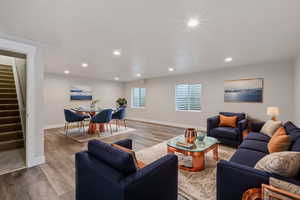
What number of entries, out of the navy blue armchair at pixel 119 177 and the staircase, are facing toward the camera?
1

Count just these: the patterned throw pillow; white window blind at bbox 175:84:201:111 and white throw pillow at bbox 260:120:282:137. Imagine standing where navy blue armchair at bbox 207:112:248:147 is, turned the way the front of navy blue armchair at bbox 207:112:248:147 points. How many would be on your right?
1

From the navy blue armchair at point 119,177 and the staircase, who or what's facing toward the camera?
the staircase

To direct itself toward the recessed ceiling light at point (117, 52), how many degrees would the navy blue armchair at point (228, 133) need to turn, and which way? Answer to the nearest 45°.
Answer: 0° — it already faces it

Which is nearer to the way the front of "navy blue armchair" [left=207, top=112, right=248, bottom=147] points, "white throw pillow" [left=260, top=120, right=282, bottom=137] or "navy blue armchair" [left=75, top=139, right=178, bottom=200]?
the navy blue armchair

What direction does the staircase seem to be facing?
toward the camera

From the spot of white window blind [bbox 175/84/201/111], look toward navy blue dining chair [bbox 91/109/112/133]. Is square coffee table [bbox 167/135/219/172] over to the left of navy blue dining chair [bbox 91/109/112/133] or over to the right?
left

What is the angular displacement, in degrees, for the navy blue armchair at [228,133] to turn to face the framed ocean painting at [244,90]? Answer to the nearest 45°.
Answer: approximately 135° to its right

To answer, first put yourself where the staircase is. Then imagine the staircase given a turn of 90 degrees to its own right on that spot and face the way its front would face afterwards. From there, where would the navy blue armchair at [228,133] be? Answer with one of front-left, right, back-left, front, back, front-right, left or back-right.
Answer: back-left

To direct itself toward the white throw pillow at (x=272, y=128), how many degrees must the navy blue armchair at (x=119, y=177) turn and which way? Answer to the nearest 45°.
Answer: approximately 45° to its right

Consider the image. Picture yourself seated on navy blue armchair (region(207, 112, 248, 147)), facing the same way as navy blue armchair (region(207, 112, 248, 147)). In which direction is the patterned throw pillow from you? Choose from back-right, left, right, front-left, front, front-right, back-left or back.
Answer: front-left

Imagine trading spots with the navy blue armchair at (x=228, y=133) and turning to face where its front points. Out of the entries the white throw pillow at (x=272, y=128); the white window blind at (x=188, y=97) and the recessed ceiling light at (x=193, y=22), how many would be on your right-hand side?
1

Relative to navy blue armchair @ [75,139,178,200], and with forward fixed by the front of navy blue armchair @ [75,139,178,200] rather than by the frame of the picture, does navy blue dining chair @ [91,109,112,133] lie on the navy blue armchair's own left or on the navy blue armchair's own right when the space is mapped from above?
on the navy blue armchair's own left

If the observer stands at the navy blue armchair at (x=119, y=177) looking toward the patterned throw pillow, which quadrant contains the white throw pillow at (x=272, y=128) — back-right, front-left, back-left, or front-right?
front-left

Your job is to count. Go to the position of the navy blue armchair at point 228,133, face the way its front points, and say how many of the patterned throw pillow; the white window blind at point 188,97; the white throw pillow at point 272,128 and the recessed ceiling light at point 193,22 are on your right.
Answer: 1

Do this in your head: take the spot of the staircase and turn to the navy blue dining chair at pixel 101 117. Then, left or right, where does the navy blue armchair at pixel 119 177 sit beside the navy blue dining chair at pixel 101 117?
right

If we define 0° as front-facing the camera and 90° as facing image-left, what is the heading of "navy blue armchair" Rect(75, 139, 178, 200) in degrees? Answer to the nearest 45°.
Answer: approximately 225°
